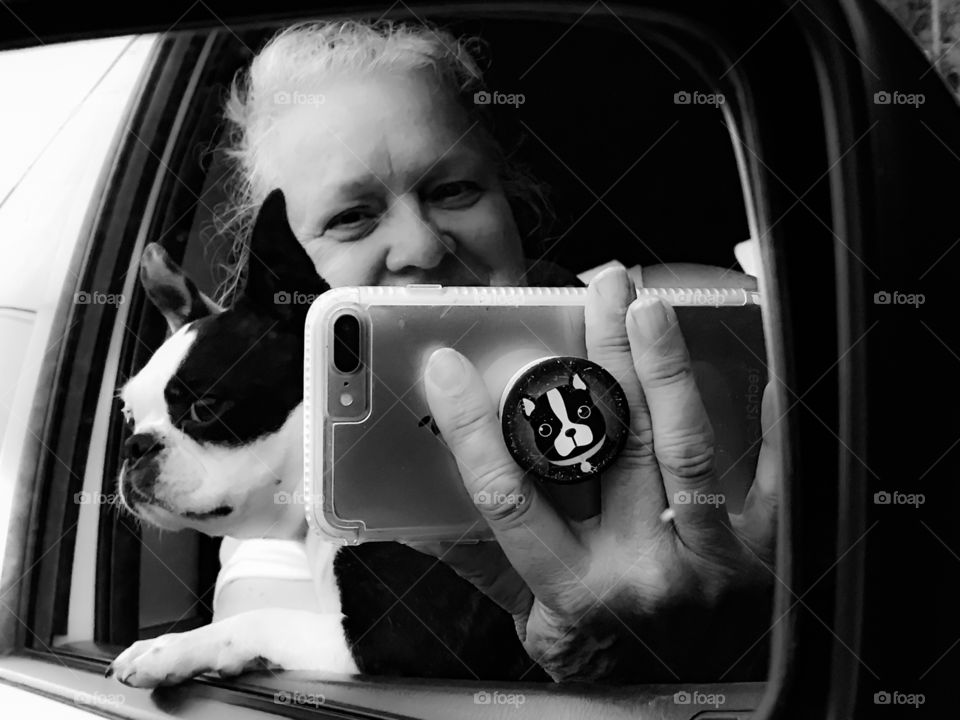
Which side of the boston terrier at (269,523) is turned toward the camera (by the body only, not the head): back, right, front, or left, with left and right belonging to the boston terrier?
left

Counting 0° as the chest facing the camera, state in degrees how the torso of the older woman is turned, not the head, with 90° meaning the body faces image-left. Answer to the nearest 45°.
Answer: approximately 0°
